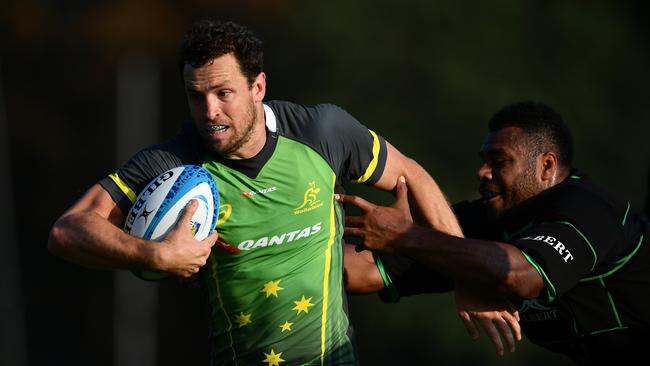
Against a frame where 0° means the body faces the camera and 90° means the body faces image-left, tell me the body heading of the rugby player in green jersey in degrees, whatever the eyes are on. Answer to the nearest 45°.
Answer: approximately 0°
